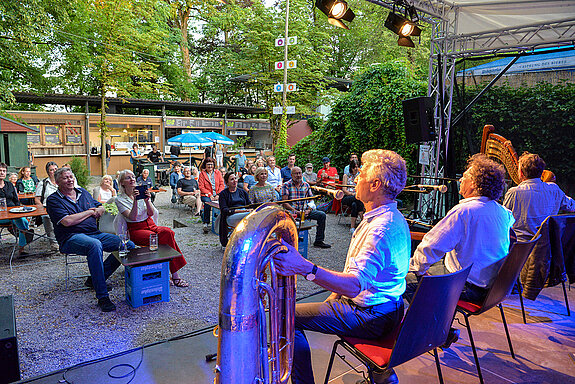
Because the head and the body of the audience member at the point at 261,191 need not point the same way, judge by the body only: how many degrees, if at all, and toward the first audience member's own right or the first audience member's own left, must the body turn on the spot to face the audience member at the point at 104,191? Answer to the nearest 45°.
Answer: approximately 135° to the first audience member's own right

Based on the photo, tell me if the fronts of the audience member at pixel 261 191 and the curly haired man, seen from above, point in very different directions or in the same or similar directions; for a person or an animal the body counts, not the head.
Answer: very different directions

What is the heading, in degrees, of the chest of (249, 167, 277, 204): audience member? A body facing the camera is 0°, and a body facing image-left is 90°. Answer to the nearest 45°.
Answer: approximately 315°

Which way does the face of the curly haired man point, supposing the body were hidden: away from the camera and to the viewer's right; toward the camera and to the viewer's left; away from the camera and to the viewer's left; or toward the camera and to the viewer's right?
away from the camera and to the viewer's left

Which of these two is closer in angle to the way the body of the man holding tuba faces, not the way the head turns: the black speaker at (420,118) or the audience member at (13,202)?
the audience member

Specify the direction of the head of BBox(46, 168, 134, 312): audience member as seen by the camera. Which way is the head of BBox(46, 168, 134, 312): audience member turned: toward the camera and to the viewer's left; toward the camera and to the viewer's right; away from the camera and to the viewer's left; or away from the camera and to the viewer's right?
toward the camera and to the viewer's right

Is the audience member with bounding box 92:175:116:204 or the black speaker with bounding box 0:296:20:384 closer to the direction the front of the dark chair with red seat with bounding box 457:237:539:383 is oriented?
the audience member

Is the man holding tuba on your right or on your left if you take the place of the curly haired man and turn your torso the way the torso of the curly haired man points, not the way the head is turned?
on your left

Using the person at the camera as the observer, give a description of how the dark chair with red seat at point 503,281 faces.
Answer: facing away from the viewer and to the left of the viewer

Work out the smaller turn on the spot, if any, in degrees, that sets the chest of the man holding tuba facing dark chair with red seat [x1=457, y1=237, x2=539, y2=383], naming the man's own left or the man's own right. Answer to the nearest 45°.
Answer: approximately 135° to the man's own right
